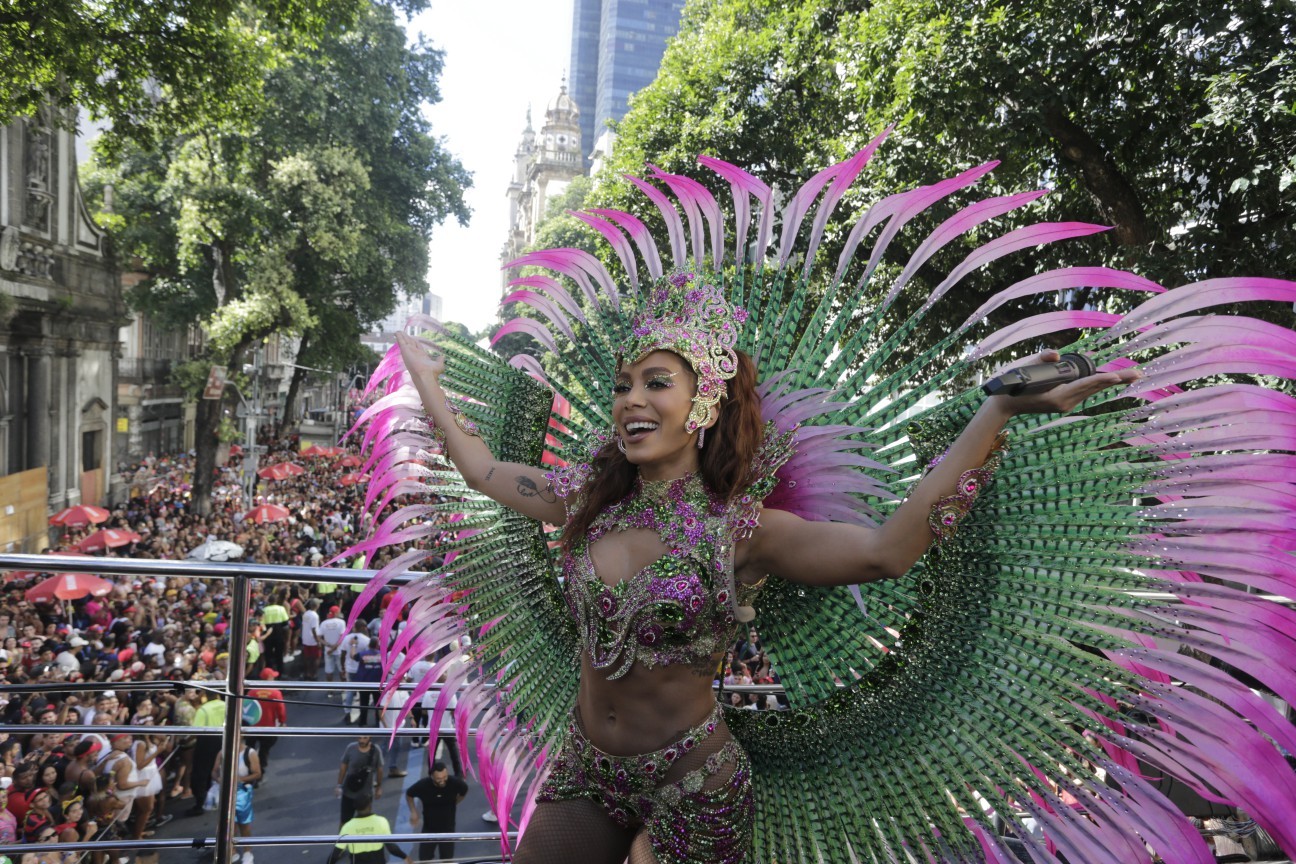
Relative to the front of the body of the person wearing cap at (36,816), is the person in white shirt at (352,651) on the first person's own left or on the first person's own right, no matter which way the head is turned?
on the first person's own left

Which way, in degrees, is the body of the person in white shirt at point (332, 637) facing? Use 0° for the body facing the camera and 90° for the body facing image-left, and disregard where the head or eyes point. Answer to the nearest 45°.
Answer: approximately 180°

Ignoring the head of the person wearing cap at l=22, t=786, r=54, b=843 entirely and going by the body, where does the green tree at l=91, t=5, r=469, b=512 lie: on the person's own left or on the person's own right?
on the person's own left

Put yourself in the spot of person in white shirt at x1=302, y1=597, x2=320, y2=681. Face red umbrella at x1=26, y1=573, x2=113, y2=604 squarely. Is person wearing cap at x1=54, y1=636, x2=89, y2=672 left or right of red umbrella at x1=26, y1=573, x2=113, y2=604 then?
left

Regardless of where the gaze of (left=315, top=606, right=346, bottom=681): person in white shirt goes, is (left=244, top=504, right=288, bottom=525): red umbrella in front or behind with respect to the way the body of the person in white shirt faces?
in front

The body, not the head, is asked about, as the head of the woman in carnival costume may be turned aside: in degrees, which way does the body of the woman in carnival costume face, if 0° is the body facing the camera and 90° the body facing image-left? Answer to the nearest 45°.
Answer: approximately 45°

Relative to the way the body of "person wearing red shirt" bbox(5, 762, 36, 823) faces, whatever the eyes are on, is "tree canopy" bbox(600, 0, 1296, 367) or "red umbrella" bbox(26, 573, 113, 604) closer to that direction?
the tree canopy

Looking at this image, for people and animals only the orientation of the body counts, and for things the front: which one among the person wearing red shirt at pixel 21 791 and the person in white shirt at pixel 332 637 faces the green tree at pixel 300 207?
the person in white shirt

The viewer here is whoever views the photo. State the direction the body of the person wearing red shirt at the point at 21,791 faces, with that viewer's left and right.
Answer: facing the viewer and to the right of the viewer
